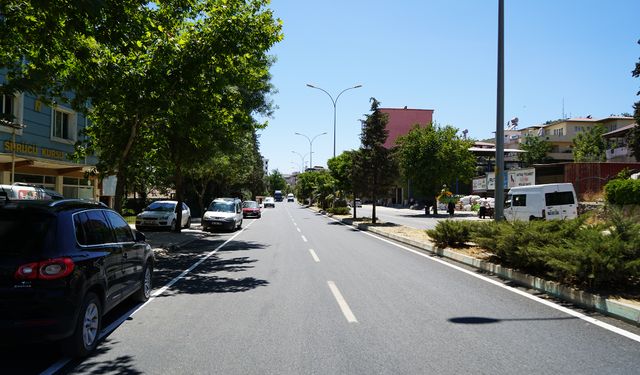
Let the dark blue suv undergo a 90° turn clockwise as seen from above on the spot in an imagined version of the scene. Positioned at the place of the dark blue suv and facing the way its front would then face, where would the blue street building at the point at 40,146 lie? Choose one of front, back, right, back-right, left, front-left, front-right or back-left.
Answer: back-left

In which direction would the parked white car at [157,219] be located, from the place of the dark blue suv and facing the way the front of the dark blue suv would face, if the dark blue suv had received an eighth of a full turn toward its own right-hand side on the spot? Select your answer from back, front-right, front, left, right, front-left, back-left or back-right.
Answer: left

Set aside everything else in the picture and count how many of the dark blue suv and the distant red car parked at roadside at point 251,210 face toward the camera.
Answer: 1

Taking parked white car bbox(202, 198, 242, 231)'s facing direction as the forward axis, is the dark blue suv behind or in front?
in front

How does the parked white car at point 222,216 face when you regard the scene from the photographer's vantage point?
facing the viewer and to the left of the viewer

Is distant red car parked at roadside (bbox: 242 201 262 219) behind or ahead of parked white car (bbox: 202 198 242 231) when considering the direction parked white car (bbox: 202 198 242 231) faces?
behind

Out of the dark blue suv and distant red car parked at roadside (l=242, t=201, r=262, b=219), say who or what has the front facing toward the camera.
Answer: the distant red car parked at roadside

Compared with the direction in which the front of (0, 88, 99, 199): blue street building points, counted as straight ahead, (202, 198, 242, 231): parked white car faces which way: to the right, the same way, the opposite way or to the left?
to the right

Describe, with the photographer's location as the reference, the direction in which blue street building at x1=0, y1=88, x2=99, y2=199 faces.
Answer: facing the viewer and to the right of the viewer

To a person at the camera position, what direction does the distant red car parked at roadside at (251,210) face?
facing the viewer

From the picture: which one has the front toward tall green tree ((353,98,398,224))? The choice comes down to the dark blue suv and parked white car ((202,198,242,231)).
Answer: the dark blue suv

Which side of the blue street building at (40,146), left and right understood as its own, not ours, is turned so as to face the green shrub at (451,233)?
front

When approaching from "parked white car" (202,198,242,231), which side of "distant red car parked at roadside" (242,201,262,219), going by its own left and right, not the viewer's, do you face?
front

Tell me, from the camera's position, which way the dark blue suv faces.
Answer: facing away from the viewer and to the right of the viewer

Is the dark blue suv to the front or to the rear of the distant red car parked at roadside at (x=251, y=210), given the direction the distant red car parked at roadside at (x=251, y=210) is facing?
to the front
